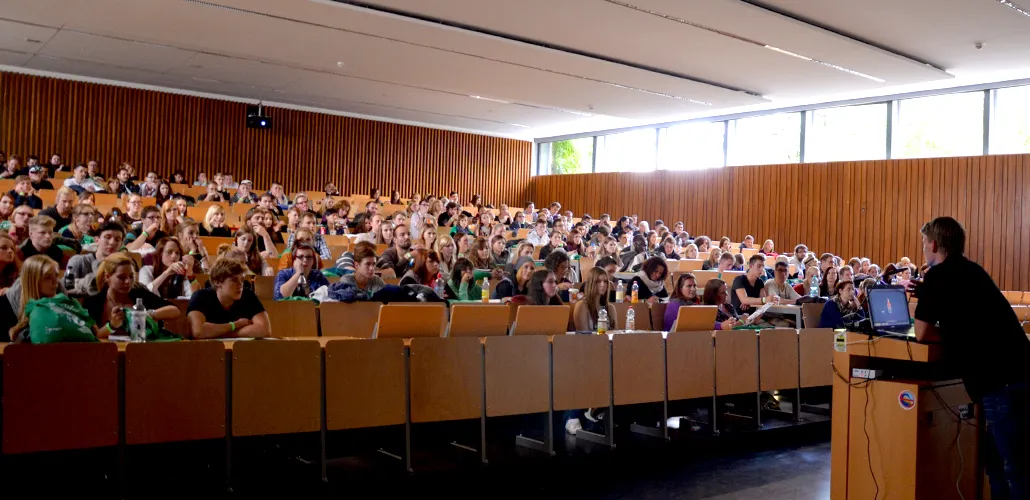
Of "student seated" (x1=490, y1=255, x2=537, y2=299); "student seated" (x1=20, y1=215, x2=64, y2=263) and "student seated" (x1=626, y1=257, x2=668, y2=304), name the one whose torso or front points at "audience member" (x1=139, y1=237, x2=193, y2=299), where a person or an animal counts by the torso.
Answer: "student seated" (x1=20, y1=215, x2=64, y2=263)

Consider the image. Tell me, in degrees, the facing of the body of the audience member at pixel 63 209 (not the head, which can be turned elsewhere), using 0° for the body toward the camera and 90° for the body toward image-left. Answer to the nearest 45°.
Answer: approximately 315°

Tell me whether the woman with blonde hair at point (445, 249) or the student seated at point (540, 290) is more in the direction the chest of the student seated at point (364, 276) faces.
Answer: the student seated

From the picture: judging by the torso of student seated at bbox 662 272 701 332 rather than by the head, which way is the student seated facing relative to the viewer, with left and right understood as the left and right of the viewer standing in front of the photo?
facing the viewer and to the right of the viewer

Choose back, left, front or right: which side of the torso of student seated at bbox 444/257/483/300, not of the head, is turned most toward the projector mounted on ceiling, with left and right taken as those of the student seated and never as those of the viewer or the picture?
back

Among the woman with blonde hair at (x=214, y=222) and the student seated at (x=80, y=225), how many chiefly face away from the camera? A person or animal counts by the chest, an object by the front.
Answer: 0

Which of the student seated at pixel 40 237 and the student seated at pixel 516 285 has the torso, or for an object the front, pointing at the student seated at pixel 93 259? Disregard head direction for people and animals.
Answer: the student seated at pixel 40 237

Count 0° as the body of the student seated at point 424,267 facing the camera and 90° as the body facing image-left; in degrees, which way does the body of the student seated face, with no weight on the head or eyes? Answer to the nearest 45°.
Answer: approximately 315°

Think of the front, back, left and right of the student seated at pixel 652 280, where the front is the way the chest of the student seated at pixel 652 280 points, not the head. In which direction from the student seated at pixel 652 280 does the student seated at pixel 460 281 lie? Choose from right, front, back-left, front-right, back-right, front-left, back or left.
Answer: right
